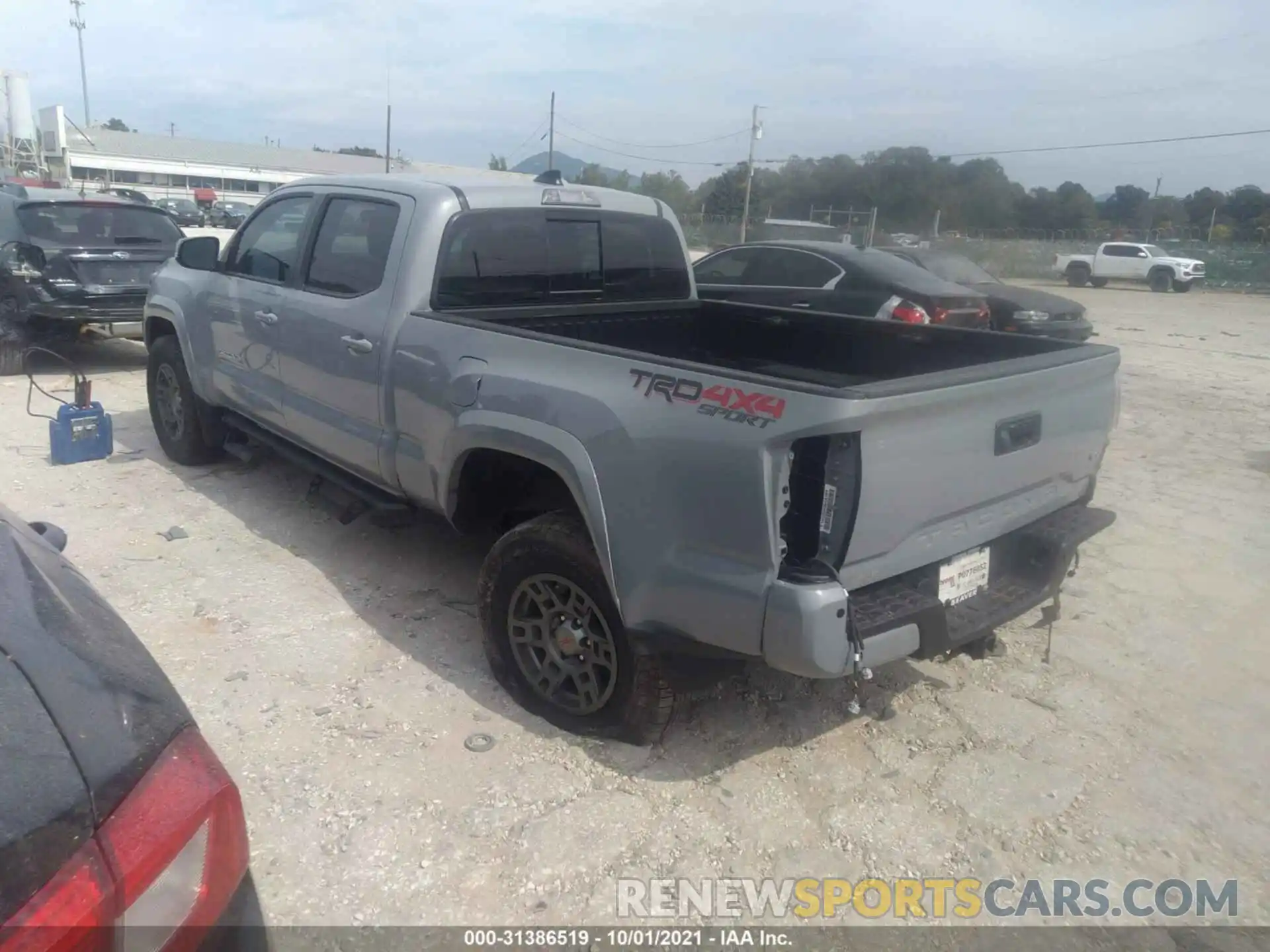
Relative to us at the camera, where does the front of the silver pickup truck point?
facing away from the viewer and to the left of the viewer

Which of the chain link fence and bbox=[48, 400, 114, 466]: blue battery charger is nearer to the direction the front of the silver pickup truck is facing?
the blue battery charger

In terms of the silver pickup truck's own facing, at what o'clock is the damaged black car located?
The damaged black car is roughly at 12 o'clock from the silver pickup truck.

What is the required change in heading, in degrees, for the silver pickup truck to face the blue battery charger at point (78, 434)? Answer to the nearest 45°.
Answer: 0° — it already faces it

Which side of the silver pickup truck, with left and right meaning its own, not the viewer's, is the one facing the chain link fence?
right

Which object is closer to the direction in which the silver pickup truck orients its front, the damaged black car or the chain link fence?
the damaged black car
